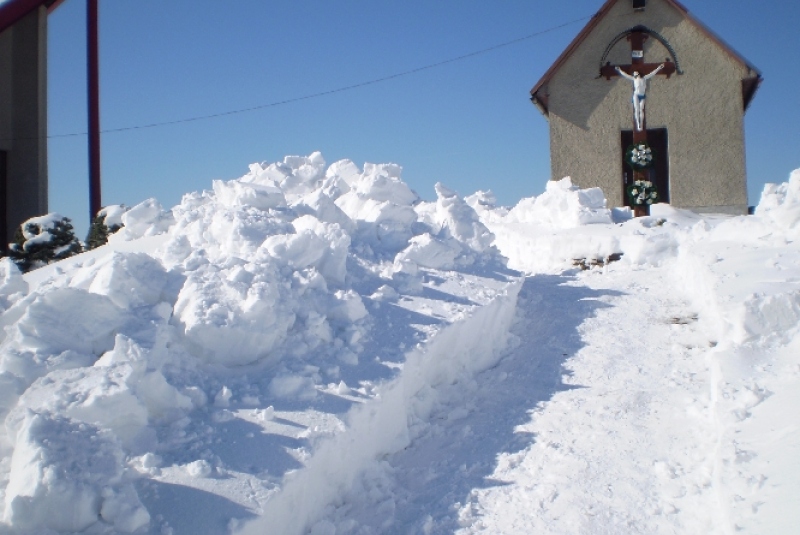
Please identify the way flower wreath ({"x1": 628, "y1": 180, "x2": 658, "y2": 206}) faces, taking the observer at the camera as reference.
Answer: facing the viewer

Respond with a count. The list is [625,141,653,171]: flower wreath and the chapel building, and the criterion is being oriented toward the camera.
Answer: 2

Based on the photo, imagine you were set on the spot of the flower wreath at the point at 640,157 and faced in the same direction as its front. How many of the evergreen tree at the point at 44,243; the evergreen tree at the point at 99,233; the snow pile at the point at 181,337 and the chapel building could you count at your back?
1

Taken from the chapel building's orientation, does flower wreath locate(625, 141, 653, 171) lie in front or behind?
in front

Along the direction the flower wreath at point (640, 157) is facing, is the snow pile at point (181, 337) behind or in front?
in front

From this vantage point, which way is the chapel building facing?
toward the camera

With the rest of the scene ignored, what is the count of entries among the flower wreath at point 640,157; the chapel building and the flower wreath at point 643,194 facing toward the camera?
3

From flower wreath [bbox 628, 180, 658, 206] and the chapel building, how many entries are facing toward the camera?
2

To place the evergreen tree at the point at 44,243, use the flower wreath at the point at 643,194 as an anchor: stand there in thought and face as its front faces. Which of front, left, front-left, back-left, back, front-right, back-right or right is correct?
front-right

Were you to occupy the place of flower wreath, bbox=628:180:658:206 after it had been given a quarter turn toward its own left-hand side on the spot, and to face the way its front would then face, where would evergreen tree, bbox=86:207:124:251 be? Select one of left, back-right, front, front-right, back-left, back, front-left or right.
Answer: back-right
